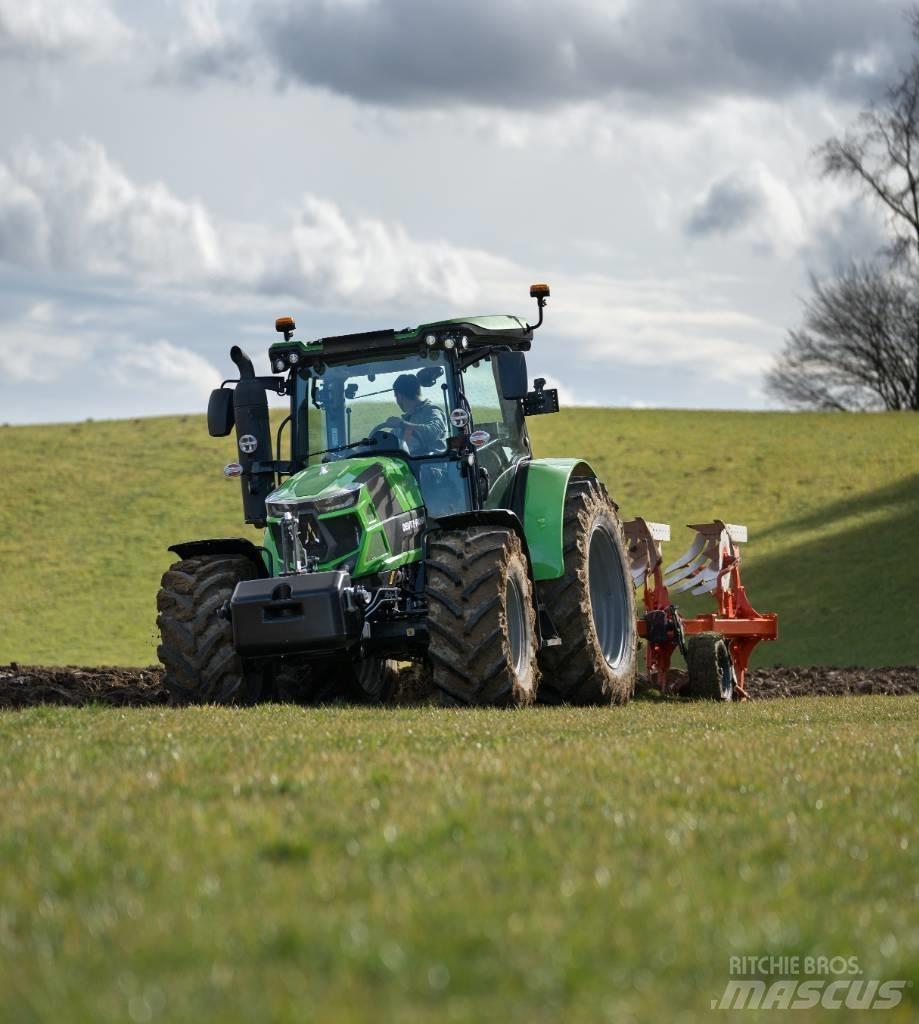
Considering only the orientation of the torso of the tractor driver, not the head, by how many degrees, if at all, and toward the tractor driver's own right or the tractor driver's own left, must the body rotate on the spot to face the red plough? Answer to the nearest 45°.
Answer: approximately 180°

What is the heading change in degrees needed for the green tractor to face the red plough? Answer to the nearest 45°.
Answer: approximately 180°

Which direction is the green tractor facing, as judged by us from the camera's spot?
facing the viewer and to the left of the viewer
